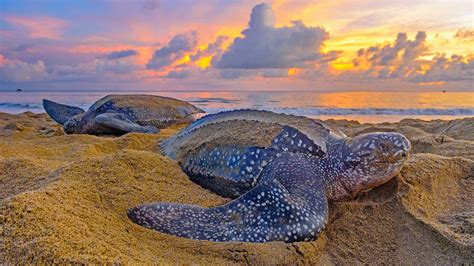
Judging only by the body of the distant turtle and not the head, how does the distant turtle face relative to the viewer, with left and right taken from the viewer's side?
facing the viewer and to the left of the viewer

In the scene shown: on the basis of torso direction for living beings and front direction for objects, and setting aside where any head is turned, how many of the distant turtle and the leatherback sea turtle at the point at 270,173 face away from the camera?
0

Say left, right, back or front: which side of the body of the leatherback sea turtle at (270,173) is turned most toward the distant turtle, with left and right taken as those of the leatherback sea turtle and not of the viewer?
back

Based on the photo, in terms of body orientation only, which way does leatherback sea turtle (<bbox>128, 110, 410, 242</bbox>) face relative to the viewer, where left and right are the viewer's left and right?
facing the viewer and to the right of the viewer

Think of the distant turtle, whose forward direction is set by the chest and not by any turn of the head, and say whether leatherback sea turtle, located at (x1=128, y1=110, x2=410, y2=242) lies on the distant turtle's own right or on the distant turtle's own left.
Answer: on the distant turtle's own left
